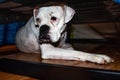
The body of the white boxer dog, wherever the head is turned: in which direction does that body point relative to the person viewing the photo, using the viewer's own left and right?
facing the viewer and to the right of the viewer
